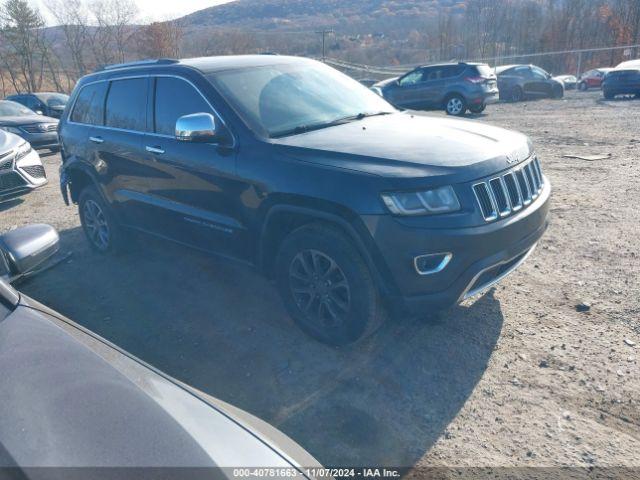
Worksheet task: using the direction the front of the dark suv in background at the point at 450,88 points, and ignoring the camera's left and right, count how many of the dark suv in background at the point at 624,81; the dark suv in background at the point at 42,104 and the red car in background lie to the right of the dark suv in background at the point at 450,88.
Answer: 2

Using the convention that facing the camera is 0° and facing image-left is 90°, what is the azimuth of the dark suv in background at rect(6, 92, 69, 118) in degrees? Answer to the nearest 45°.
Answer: approximately 315°

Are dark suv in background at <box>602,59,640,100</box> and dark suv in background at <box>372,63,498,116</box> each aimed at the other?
no

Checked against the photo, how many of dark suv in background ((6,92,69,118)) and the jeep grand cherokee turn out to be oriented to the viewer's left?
0

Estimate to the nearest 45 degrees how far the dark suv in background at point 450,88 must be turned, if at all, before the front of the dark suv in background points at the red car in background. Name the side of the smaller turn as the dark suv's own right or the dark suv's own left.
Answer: approximately 90° to the dark suv's own right

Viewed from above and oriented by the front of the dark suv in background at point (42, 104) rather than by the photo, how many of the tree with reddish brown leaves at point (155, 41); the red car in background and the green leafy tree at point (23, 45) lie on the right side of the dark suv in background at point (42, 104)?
0

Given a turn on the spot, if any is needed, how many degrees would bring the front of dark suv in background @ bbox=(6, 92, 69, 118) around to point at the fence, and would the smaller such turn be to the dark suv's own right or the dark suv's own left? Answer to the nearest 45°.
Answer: approximately 45° to the dark suv's own left

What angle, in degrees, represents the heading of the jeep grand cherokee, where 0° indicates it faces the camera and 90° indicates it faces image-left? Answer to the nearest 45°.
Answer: approximately 315°

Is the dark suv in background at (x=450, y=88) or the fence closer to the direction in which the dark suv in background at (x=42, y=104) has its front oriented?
the dark suv in background

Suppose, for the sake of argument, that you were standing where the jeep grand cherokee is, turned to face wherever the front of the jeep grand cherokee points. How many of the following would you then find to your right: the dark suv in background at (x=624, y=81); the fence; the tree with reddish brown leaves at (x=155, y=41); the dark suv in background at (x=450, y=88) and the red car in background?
0

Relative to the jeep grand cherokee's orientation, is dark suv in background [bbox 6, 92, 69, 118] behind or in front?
behind

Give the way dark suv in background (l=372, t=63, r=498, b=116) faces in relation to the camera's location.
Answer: facing away from the viewer and to the left of the viewer

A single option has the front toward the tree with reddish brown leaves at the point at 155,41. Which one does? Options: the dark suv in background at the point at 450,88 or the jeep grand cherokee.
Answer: the dark suv in background

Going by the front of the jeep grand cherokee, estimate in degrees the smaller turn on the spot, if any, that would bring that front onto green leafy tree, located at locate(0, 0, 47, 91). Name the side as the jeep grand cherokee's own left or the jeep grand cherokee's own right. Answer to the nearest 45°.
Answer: approximately 180°

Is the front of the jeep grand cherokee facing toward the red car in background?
no

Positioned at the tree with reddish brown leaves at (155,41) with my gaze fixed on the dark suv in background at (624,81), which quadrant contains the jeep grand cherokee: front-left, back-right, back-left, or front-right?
front-right
